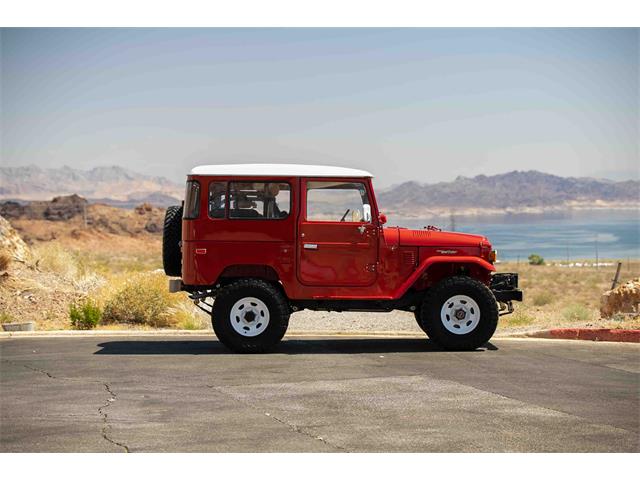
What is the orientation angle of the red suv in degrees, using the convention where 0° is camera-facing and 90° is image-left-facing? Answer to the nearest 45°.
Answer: approximately 270°

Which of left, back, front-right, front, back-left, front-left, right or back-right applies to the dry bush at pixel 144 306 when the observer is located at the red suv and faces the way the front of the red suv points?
back-left

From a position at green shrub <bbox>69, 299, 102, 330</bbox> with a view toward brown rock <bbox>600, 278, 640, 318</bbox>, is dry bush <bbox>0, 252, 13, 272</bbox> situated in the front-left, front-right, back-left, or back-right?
back-left

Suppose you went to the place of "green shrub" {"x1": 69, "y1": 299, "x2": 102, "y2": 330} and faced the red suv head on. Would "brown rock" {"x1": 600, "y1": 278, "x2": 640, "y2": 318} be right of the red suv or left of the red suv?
left

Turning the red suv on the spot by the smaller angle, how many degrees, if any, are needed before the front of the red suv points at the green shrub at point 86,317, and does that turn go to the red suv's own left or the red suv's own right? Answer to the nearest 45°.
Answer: approximately 135° to the red suv's own left

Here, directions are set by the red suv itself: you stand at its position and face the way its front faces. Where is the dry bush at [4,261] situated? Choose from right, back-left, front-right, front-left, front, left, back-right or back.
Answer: back-left
